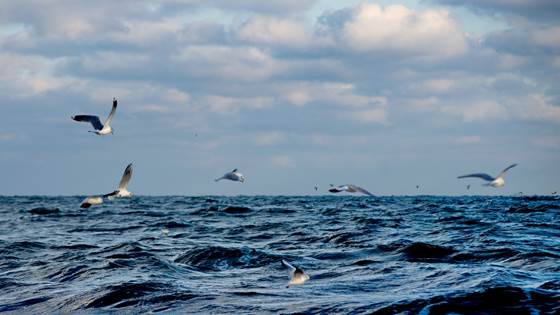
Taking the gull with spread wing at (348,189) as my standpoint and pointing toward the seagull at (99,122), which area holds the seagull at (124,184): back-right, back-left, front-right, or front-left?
front-left

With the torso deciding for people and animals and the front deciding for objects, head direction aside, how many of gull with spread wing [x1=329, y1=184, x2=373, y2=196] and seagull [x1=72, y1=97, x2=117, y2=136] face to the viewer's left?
1

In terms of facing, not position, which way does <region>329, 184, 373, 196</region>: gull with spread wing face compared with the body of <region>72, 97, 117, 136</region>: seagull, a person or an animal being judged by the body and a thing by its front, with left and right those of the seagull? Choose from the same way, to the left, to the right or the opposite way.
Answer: the opposite way

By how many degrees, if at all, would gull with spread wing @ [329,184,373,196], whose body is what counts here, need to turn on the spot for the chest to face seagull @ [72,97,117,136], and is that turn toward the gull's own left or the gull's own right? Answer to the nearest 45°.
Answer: approximately 45° to the gull's own right

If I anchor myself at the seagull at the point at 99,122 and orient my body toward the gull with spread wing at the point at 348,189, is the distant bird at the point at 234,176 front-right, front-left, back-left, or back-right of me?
front-left

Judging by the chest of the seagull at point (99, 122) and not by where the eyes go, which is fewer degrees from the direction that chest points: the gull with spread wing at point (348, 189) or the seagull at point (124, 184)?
the gull with spread wing

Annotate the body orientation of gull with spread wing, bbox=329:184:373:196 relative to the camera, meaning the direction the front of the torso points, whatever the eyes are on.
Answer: to the viewer's left

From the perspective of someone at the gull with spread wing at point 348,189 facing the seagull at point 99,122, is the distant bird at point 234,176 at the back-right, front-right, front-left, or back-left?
front-right

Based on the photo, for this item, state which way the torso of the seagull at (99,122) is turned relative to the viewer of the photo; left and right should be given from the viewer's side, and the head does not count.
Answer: facing to the right of the viewer

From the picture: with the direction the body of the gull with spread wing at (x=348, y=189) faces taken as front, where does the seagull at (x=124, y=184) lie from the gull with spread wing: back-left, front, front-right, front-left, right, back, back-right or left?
front

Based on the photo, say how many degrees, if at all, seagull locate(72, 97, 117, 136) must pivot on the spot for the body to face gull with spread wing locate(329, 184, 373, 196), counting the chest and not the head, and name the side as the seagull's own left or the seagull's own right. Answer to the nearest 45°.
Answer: approximately 45° to the seagull's own left

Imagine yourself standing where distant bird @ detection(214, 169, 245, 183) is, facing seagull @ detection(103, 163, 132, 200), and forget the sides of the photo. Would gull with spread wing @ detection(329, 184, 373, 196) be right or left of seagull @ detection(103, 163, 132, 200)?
left

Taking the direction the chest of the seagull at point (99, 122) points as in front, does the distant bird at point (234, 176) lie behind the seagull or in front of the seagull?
in front

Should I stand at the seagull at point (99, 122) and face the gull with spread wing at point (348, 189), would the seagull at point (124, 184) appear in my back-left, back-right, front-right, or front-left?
front-right
